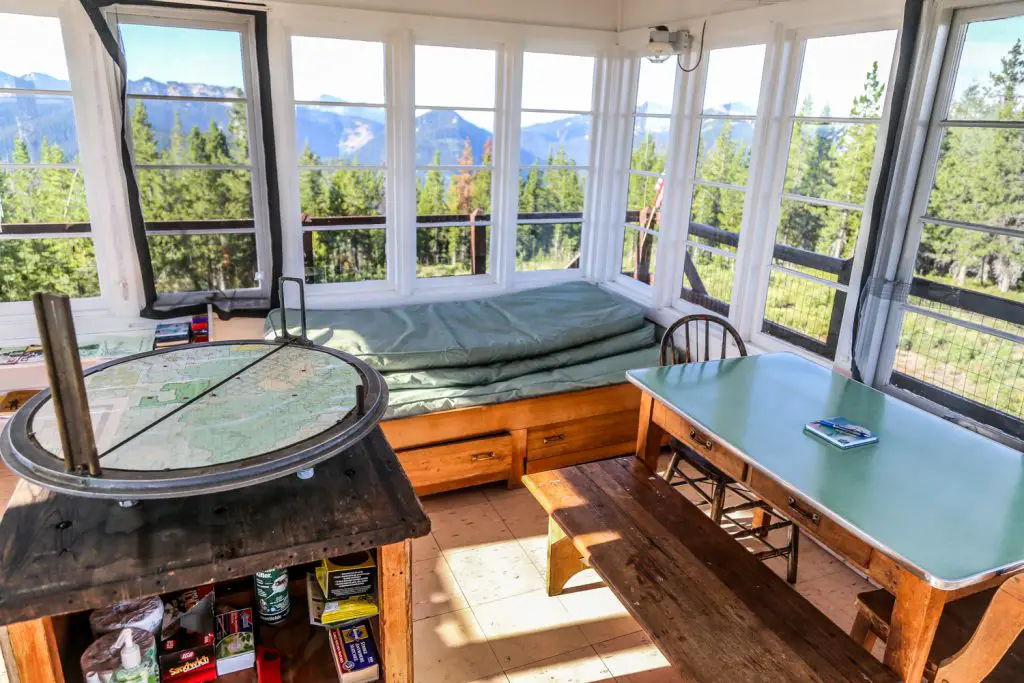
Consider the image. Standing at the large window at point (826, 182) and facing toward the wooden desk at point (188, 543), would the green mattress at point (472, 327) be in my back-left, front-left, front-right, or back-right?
front-right

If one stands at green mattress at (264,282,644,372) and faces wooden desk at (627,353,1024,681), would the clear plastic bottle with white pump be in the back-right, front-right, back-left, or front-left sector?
front-right

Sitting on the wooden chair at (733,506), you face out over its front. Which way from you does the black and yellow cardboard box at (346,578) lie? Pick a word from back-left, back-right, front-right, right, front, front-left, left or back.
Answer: right

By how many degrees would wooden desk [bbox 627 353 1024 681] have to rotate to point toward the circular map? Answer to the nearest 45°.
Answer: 0° — it already faces it

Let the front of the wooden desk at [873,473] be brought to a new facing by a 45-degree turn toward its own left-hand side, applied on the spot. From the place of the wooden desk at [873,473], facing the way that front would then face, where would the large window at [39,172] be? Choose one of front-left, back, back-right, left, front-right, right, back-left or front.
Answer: right

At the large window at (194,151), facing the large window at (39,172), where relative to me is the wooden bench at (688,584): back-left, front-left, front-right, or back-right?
back-left

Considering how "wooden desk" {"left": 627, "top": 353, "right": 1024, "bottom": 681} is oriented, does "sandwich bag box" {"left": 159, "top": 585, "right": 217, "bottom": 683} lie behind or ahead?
ahead

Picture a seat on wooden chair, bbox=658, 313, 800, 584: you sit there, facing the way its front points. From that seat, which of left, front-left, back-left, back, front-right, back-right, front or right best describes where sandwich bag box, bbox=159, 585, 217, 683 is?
right

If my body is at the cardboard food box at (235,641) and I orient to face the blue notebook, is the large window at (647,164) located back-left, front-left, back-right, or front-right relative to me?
front-left
